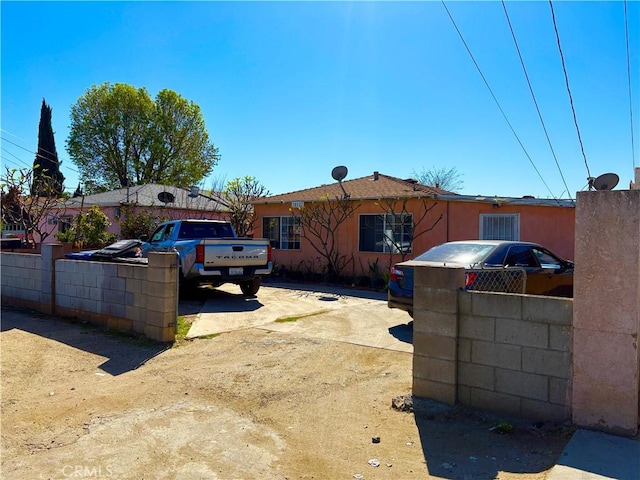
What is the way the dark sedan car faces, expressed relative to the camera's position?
facing away from the viewer and to the right of the viewer

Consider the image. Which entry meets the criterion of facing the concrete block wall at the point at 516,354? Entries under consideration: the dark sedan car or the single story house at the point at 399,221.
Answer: the single story house

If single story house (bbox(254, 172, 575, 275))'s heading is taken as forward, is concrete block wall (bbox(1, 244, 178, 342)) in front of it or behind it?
in front

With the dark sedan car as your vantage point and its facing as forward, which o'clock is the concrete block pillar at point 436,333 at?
The concrete block pillar is roughly at 5 o'clock from the dark sedan car.

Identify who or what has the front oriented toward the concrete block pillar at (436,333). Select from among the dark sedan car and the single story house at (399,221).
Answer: the single story house

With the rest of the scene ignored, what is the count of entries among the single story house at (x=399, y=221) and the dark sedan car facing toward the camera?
1

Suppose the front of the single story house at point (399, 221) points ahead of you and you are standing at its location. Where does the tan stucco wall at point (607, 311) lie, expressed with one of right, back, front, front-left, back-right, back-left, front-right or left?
front

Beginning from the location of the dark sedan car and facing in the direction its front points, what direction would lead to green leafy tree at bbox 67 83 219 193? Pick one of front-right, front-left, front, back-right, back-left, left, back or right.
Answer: left

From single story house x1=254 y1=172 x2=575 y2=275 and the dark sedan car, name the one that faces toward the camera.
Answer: the single story house

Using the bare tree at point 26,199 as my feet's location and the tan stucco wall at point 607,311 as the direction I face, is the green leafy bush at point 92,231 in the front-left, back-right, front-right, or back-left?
front-left

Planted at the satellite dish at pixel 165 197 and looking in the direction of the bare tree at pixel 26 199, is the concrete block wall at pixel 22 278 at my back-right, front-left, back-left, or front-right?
front-left

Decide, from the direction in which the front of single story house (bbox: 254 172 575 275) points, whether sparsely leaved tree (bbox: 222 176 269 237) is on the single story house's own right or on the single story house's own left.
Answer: on the single story house's own right

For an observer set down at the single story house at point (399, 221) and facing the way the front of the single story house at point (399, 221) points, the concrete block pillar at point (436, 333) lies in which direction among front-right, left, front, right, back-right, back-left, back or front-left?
front

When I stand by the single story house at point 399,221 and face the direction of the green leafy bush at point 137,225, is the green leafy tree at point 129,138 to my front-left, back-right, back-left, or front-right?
front-right

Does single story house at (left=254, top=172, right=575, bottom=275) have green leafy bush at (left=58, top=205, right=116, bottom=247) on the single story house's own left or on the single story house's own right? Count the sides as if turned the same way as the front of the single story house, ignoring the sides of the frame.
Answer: on the single story house's own right

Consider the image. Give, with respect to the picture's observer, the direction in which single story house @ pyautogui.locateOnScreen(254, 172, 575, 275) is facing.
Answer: facing the viewer
